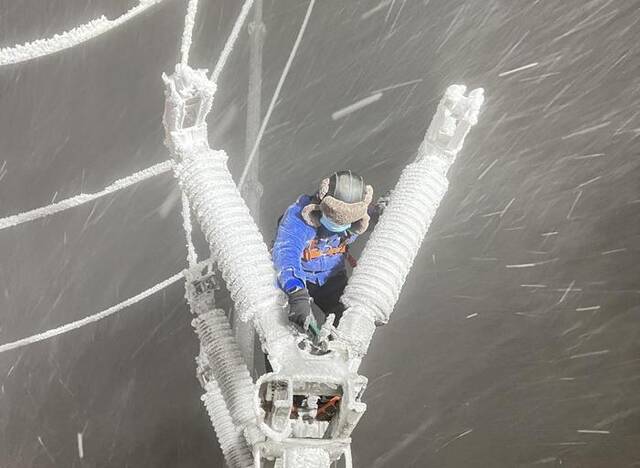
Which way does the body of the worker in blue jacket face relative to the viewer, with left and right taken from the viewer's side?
facing the viewer

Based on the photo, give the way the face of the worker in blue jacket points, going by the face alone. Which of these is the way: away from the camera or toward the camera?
toward the camera
